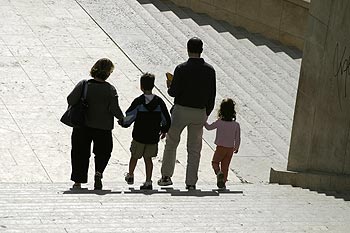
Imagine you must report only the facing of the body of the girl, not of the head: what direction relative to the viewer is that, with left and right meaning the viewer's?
facing away from the viewer

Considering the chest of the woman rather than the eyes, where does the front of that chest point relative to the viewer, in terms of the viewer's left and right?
facing away from the viewer

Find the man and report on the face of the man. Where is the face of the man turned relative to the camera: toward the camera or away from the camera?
away from the camera

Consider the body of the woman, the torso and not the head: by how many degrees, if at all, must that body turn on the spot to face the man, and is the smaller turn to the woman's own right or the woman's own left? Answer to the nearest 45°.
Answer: approximately 90° to the woman's own right

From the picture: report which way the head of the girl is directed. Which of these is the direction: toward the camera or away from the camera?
away from the camera

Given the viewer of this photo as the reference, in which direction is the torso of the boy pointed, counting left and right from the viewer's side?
facing away from the viewer

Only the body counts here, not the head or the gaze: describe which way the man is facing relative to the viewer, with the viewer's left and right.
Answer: facing away from the viewer
